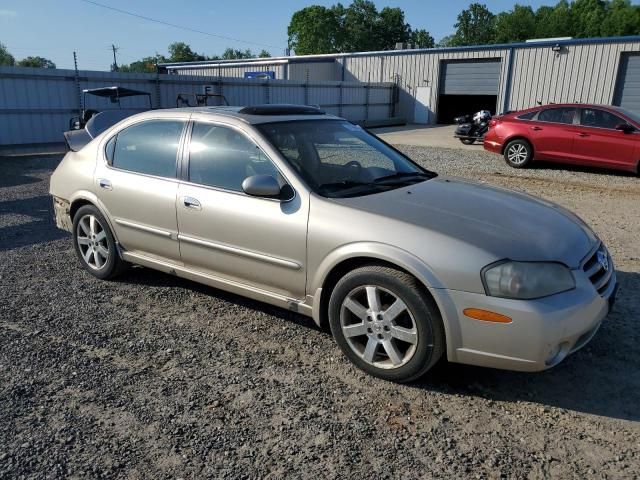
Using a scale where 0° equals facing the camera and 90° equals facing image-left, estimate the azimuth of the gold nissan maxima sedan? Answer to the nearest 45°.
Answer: approximately 315°

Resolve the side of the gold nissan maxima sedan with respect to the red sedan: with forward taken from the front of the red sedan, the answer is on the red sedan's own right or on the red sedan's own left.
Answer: on the red sedan's own right

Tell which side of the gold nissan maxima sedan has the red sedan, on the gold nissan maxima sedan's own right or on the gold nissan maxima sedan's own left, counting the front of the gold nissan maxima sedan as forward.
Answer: on the gold nissan maxima sedan's own left

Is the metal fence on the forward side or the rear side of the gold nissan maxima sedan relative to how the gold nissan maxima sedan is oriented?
on the rear side

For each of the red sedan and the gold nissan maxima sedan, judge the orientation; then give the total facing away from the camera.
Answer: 0

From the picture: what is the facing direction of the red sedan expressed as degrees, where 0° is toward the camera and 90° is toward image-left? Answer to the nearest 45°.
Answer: approximately 270°

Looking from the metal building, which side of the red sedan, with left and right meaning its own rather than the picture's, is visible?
left

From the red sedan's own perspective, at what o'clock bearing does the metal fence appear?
The metal fence is roughly at 6 o'clock from the red sedan.

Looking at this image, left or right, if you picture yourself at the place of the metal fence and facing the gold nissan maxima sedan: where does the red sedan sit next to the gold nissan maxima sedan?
left
